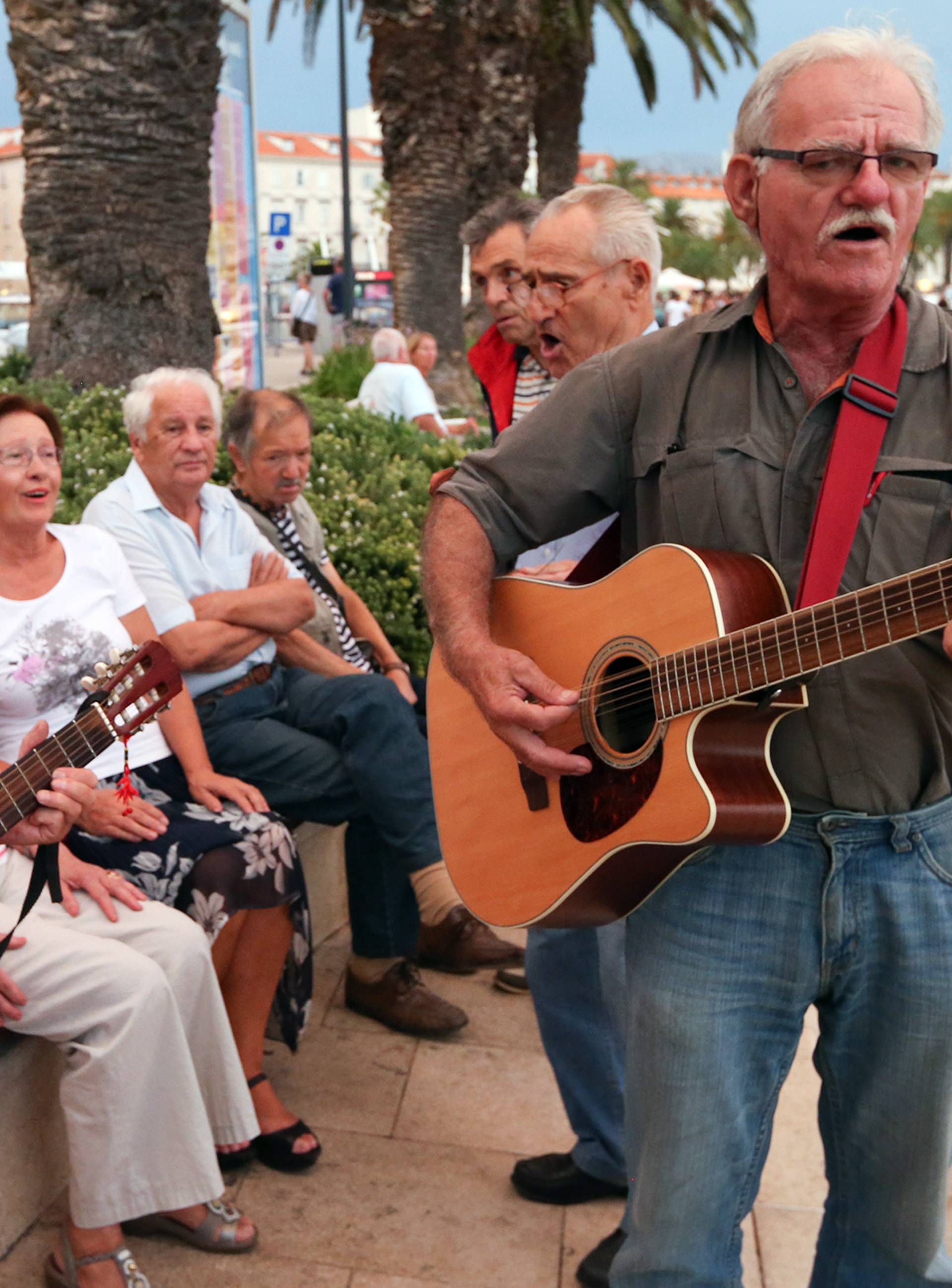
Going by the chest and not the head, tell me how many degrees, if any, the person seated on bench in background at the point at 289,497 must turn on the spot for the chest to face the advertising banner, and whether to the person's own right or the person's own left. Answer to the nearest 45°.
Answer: approximately 135° to the person's own left

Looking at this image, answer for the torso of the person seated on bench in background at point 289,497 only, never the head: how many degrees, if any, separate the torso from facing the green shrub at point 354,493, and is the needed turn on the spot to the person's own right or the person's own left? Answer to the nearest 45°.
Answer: approximately 135° to the person's own left

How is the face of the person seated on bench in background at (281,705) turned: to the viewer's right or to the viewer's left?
to the viewer's right

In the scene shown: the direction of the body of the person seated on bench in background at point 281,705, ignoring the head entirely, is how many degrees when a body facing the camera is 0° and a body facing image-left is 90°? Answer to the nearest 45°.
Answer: approximately 315°

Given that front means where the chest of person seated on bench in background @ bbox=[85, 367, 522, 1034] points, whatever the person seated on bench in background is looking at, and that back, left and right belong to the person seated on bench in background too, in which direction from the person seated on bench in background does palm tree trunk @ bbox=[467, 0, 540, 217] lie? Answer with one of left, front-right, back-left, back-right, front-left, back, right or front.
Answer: back-left

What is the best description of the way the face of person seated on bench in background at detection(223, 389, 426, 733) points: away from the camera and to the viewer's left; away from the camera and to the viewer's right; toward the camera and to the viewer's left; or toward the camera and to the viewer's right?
toward the camera and to the viewer's right

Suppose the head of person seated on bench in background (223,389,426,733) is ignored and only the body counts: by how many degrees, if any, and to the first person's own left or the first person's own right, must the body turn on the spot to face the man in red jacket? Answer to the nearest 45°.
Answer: approximately 45° to the first person's own left

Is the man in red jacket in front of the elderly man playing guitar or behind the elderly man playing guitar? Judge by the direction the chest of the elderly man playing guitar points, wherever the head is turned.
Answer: behind

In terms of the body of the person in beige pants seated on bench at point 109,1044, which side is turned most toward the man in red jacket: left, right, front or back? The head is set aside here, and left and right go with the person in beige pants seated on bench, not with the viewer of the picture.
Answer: left
